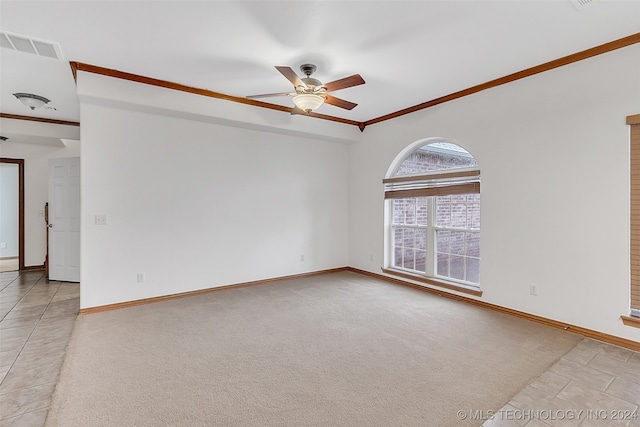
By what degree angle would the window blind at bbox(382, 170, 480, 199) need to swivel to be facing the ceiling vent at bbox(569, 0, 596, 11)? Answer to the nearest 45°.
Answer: approximately 90° to its left

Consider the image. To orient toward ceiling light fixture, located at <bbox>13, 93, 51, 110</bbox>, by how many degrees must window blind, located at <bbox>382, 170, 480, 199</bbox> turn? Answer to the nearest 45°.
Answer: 0° — it already faces it

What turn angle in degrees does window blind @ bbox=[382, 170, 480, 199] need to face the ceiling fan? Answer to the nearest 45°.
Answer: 0° — it already faces it

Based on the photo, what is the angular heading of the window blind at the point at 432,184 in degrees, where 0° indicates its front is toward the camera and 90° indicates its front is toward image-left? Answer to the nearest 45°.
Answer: approximately 45°

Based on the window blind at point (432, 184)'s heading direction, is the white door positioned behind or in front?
in front

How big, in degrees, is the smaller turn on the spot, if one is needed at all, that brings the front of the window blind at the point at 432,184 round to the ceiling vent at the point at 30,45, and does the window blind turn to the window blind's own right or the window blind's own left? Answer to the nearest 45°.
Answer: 0° — it already faces it
